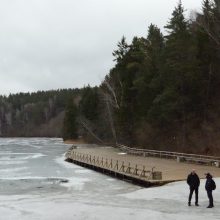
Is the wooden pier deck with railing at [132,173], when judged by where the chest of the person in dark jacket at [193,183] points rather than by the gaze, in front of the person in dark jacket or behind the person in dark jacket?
behind

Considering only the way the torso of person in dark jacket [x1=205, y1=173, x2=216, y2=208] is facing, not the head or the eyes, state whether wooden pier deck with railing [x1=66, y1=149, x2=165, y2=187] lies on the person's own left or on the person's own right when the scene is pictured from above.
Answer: on the person's own right

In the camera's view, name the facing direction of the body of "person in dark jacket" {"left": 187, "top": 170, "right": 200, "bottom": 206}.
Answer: toward the camera

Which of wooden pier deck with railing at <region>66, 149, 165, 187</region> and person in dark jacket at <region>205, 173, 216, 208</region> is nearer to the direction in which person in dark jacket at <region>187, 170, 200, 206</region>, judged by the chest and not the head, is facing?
the person in dark jacket

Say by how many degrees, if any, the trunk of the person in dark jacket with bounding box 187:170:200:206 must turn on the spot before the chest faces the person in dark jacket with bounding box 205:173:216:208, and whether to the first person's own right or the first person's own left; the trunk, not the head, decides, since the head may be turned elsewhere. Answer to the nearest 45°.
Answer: approximately 45° to the first person's own left

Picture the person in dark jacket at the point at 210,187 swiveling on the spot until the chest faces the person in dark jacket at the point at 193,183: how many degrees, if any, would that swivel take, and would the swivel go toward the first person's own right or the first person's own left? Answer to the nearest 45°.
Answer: approximately 45° to the first person's own right
